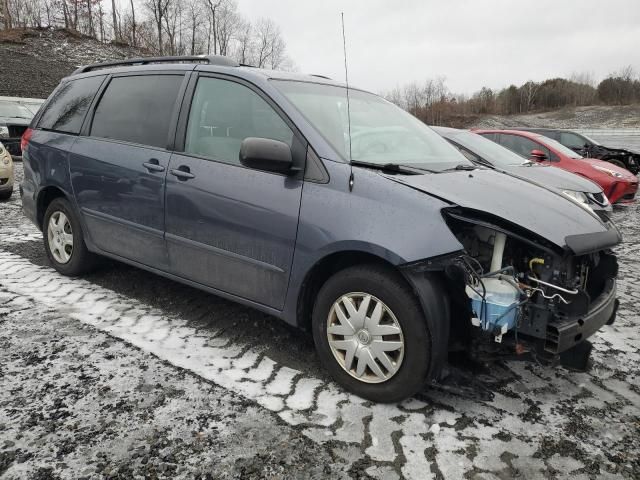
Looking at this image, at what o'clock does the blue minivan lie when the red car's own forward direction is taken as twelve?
The blue minivan is roughly at 2 o'clock from the red car.

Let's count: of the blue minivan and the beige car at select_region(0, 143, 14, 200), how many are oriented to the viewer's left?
0

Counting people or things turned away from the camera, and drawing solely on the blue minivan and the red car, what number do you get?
0

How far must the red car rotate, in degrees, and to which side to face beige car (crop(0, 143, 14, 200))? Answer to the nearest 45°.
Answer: approximately 90° to its right

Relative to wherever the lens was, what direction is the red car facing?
facing the viewer and to the right of the viewer

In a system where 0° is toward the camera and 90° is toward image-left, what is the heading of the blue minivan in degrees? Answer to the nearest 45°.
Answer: approximately 315°

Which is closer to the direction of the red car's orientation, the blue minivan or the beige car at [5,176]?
the blue minivan

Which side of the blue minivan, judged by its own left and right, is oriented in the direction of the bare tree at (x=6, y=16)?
back

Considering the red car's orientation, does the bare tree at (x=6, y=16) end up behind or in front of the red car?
behind

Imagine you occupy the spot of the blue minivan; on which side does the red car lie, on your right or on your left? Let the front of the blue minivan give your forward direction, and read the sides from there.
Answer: on your left

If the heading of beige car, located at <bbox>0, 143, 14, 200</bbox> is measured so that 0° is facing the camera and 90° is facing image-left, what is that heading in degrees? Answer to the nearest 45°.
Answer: approximately 315°
